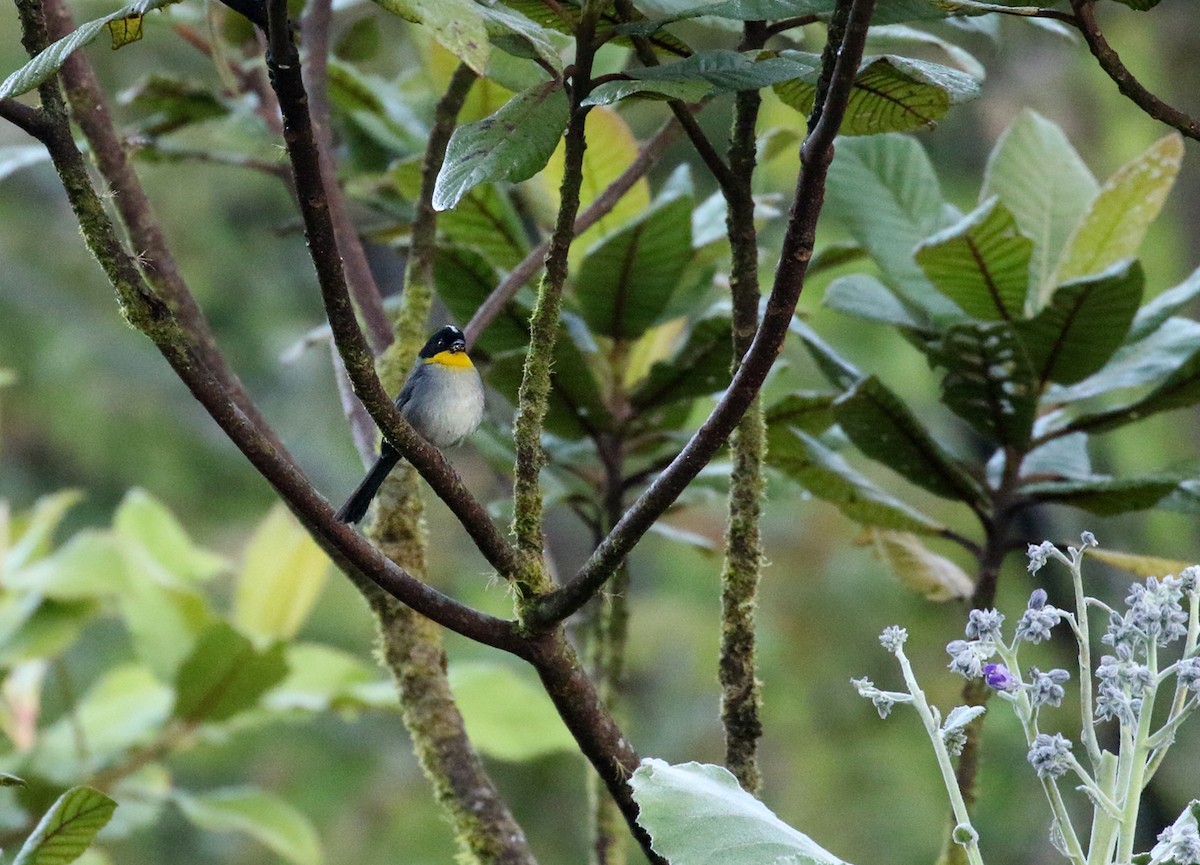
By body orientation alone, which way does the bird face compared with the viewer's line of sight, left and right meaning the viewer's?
facing the viewer and to the right of the viewer

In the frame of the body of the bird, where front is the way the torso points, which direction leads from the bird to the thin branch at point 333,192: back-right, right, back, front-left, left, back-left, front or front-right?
front-right

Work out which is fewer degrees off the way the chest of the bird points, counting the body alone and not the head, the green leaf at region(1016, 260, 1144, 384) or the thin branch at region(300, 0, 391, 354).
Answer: the green leaf

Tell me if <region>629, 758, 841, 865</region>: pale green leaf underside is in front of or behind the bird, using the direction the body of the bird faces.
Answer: in front
